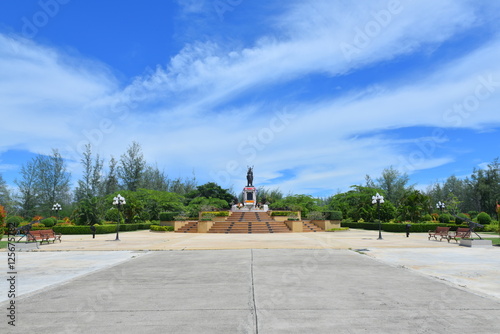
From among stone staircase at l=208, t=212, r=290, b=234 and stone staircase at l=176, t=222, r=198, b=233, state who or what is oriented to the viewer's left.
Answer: stone staircase at l=176, t=222, r=198, b=233

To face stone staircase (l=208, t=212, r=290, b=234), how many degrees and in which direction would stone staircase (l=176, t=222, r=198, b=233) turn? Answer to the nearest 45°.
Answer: approximately 135° to its left

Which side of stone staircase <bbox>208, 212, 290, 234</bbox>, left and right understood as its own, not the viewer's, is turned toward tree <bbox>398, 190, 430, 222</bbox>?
left

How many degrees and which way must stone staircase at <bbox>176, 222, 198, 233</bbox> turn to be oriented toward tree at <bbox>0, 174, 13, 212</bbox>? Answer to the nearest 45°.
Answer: approximately 45° to its right

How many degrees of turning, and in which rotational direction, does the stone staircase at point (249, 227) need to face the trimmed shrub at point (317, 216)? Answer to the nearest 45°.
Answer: approximately 135° to its left

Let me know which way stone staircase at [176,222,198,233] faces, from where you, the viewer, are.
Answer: facing to the left of the viewer

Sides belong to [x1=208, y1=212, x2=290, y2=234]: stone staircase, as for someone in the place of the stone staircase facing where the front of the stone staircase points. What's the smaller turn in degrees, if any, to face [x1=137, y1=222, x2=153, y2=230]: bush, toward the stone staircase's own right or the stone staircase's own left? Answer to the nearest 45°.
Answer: approximately 135° to the stone staircase's own right

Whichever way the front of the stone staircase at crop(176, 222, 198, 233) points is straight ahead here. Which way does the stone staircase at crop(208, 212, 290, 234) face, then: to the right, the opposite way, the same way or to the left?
to the left

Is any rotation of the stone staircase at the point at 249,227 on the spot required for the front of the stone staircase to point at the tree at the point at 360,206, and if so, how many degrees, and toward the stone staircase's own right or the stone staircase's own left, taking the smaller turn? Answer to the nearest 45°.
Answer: approximately 135° to the stone staircase's own left

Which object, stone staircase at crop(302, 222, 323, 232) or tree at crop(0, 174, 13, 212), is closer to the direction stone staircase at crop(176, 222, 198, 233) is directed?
the tree

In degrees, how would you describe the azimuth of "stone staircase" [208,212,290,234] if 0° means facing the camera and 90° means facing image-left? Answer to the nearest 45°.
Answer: approximately 0°
